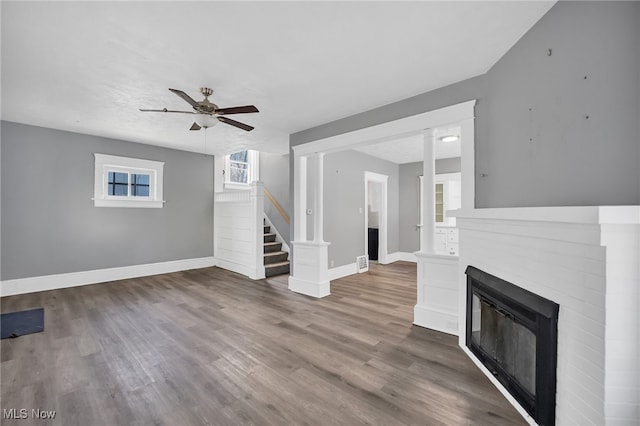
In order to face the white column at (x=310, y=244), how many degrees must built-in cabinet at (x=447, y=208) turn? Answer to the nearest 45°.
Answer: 0° — it already faces it

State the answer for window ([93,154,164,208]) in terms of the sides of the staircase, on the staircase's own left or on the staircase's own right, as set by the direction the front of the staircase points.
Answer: on the staircase's own right

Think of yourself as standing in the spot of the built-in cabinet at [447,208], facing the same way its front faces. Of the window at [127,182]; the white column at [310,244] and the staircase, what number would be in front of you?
3

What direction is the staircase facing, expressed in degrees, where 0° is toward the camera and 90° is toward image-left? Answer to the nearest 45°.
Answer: approximately 315°

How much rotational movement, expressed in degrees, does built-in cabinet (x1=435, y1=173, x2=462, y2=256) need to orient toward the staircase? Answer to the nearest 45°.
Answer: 0° — it already faces it

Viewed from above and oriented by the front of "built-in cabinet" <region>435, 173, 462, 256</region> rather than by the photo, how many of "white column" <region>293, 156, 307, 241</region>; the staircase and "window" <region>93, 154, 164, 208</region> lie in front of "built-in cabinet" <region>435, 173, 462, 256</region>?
3

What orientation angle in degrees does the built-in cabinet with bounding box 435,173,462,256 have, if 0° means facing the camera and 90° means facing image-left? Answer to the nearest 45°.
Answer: approximately 45°
